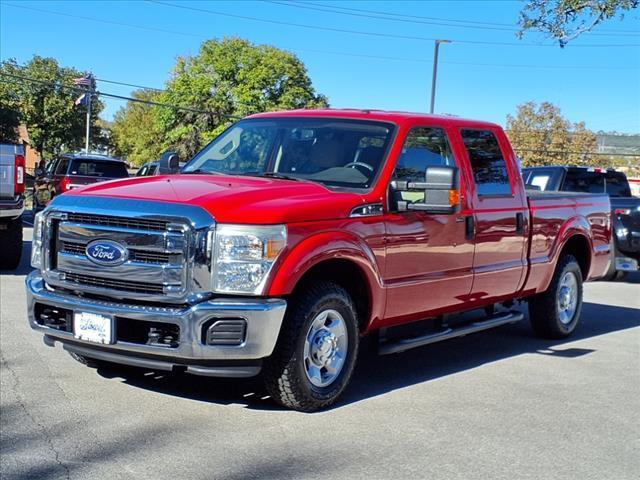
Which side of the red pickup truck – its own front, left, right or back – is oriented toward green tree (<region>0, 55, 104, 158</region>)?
right

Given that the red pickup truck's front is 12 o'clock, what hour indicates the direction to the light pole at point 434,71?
The light pole is roughly at 5 o'clock from the red pickup truck.

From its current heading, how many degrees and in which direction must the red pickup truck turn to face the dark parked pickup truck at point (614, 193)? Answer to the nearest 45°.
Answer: approximately 180°

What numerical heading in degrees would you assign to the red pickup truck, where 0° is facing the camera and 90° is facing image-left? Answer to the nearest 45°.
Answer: approximately 45°
